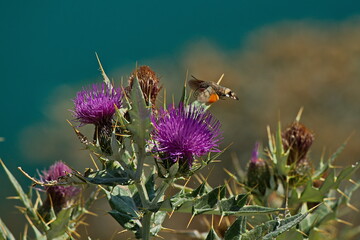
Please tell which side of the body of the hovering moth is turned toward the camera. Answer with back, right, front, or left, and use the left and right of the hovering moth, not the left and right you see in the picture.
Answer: left
